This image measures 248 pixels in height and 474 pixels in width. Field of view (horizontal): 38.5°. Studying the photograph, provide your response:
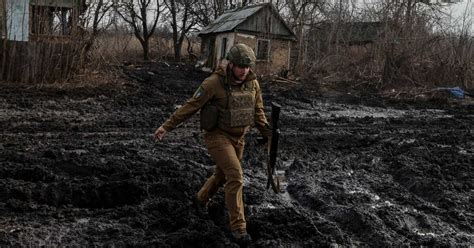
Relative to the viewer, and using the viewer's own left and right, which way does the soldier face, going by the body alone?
facing the viewer and to the right of the viewer

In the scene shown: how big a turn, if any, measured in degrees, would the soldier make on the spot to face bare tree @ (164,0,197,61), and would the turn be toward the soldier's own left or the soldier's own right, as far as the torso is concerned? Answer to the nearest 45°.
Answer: approximately 135° to the soldier's own left

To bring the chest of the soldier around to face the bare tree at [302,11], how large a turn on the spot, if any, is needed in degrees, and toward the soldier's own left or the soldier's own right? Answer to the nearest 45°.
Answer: approximately 135° to the soldier's own left

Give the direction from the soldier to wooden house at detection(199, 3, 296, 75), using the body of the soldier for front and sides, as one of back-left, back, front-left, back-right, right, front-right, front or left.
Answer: back-left

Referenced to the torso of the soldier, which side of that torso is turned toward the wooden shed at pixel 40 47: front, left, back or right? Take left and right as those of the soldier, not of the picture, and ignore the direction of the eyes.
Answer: back
